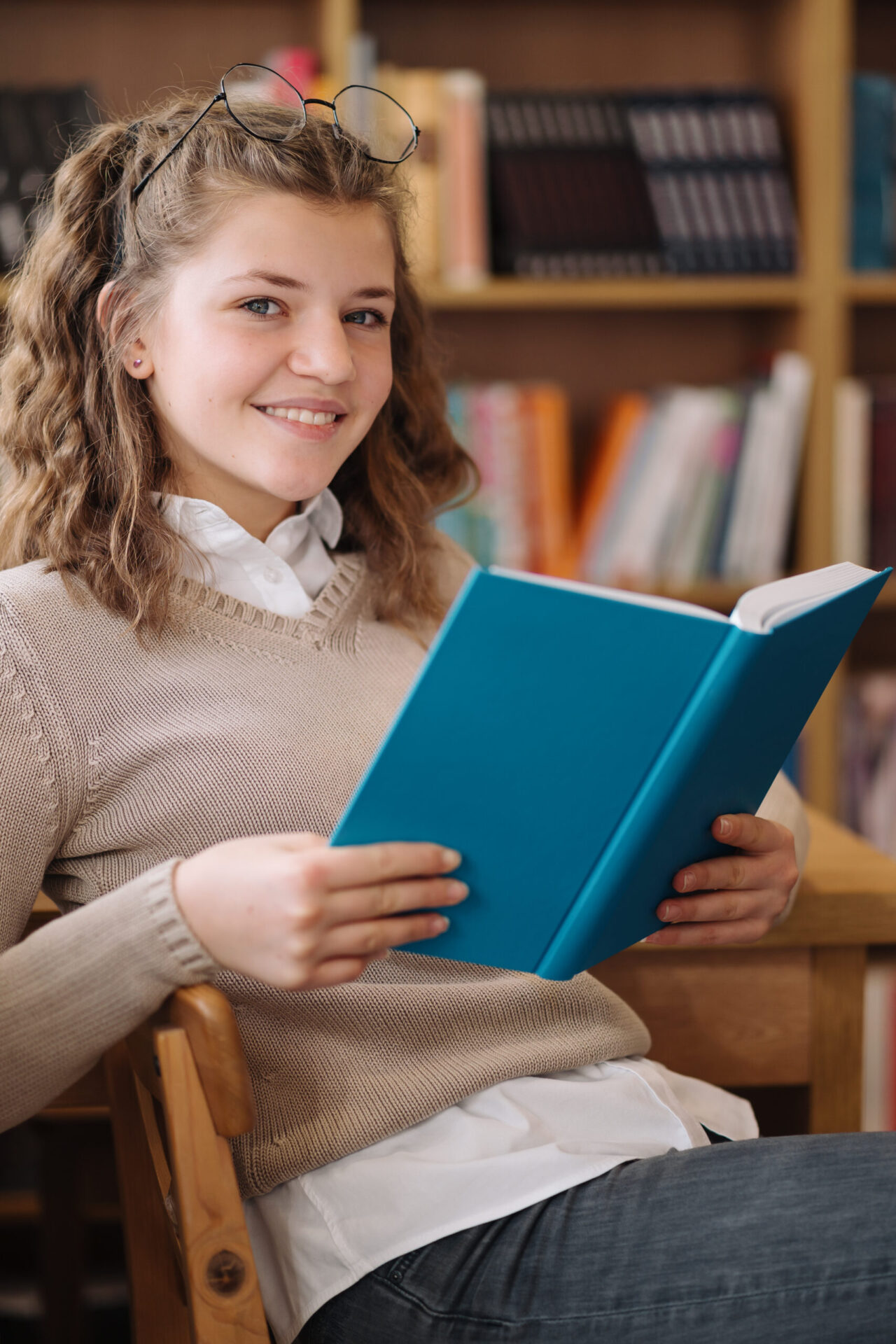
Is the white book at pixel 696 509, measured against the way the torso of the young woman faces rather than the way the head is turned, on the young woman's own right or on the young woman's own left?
on the young woman's own left

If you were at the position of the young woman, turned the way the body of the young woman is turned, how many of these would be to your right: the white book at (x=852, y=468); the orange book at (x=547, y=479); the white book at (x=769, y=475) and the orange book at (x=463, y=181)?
0

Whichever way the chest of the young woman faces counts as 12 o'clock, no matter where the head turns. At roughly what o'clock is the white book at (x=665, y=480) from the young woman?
The white book is roughly at 8 o'clock from the young woman.

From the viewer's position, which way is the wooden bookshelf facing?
facing the viewer

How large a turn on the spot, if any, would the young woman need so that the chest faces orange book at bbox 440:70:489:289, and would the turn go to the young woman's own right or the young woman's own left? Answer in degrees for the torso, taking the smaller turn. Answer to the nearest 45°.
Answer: approximately 135° to the young woman's own left

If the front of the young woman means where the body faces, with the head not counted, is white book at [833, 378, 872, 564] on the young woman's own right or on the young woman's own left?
on the young woman's own left

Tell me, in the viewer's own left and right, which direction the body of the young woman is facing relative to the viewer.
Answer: facing the viewer and to the right of the viewer
